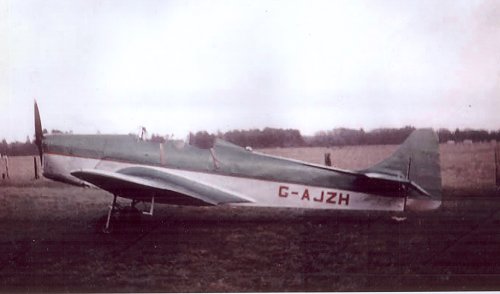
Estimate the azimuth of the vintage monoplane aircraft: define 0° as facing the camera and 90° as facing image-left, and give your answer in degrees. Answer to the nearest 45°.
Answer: approximately 90°
